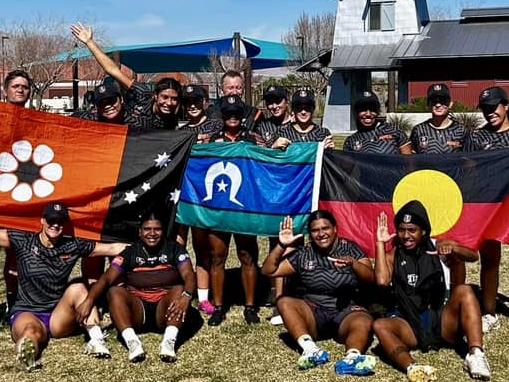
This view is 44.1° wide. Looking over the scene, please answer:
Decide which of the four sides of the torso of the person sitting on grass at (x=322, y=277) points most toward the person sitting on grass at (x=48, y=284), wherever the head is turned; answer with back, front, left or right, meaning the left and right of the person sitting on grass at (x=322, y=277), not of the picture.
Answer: right

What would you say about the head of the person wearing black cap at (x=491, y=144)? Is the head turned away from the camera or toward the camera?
toward the camera

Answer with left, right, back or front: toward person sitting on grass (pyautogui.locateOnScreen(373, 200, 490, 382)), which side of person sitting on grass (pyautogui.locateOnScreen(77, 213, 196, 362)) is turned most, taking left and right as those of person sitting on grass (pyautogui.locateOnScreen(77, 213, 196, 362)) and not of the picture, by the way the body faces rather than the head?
left

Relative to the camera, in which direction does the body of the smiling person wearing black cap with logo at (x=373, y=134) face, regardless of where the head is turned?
toward the camera

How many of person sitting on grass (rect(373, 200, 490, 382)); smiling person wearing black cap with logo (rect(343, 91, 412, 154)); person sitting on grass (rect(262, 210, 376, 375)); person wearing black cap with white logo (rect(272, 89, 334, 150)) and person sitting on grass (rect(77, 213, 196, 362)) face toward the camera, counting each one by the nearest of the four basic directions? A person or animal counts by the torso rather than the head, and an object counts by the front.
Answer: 5

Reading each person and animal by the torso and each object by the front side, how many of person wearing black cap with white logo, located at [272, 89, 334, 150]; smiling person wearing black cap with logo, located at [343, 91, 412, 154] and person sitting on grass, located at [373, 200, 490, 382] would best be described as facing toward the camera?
3

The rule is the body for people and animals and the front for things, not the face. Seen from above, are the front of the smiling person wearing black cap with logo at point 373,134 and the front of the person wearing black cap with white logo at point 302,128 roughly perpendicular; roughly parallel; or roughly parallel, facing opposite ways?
roughly parallel

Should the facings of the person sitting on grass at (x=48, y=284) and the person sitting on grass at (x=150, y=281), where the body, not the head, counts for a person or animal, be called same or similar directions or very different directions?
same or similar directions

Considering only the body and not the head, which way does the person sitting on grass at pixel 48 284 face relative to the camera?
toward the camera

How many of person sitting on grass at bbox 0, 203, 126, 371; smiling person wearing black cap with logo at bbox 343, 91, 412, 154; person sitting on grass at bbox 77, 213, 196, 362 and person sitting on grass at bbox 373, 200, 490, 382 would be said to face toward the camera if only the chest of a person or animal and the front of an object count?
4

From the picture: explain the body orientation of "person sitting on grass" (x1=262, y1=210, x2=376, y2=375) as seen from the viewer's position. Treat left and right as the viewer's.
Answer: facing the viewer

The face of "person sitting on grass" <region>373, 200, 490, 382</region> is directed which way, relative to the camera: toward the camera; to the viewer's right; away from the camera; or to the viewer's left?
toward the camera
